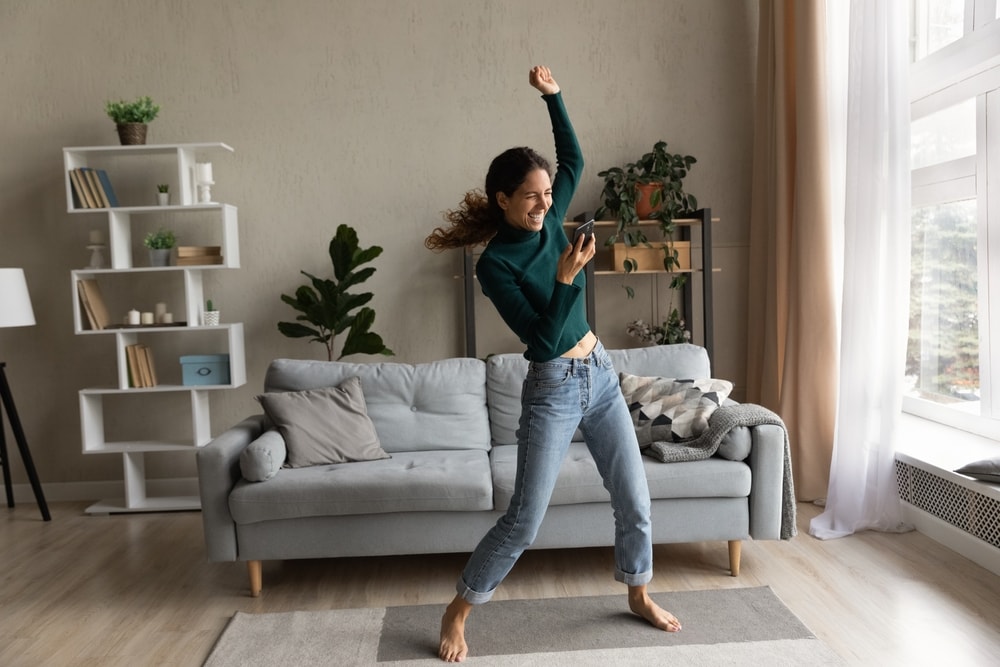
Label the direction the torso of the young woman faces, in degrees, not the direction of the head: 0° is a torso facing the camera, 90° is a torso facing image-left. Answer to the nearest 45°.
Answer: approximately 315°

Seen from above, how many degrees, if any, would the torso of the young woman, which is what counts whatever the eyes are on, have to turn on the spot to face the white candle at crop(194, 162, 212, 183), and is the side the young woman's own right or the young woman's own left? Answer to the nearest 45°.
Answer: approximately 180°

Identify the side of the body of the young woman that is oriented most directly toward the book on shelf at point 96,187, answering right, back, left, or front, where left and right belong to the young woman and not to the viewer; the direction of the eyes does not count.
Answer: back

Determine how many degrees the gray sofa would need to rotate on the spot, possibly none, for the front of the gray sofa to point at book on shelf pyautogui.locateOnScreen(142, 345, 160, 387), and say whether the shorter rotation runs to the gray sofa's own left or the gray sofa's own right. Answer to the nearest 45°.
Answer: approximately 135° to the gray sofa's own right

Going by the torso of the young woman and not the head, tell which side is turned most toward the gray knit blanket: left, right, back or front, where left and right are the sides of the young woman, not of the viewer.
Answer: left

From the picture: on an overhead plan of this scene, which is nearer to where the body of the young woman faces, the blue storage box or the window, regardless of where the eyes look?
the window

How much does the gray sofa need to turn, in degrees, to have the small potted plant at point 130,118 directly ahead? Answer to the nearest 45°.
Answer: approximately 135° to its right

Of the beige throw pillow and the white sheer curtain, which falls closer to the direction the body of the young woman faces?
the white sheer curtain

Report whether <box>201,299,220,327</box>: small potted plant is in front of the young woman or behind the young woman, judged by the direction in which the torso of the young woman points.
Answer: behind

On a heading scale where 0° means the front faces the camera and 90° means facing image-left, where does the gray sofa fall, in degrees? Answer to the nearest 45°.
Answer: approximately 0°

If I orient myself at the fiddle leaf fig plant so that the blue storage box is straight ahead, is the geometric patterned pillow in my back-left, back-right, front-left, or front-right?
back-left

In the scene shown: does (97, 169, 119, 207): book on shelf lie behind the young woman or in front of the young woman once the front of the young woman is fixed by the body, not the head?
behind
